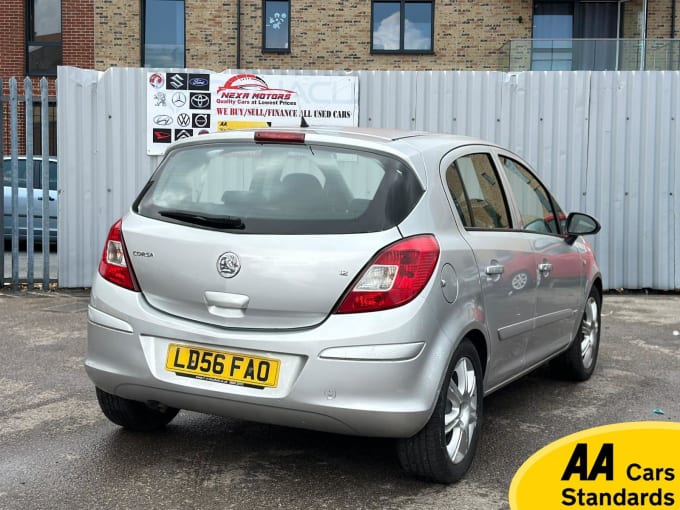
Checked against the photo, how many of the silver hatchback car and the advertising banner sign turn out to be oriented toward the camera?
1

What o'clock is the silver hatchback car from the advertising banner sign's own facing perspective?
The silver hatchback car is roughly at 12 o'clock from the advertising banner sign.

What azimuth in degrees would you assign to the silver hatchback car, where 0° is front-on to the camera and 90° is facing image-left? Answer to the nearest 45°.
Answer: approximately 225°

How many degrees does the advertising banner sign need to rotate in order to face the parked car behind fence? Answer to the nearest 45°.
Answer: approximately 135° to its right

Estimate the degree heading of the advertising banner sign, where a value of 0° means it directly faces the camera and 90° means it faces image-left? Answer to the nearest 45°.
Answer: approximately 0°

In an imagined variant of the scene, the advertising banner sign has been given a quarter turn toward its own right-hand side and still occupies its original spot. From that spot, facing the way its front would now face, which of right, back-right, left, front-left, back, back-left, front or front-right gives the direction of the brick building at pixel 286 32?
right

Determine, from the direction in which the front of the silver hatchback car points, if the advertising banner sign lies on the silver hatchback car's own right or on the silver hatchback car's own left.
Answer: on the silver hatchback car's own left
